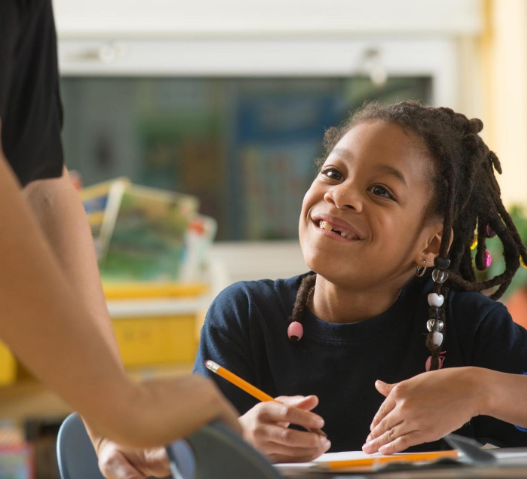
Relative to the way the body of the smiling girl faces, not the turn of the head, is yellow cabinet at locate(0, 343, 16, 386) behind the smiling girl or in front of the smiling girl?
behind

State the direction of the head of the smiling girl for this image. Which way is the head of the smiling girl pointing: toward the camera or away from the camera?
toward the camera

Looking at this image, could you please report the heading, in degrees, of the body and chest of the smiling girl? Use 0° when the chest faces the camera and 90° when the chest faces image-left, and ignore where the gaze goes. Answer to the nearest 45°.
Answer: approximately 0°
